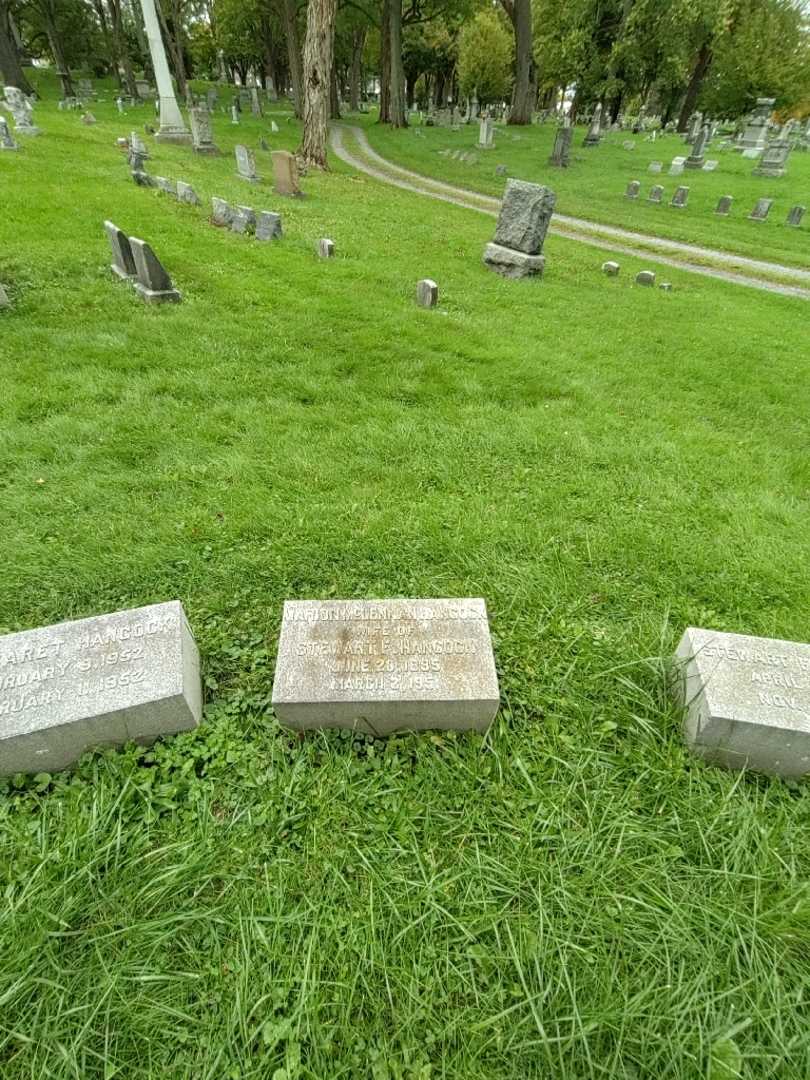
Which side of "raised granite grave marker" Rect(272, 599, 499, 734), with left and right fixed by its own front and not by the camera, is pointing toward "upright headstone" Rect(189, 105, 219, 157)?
back

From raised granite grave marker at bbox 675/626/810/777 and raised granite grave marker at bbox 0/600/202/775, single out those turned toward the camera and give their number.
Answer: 2

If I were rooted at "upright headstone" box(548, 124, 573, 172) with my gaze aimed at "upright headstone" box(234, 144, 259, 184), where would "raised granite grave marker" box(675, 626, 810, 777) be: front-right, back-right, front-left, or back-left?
front-left

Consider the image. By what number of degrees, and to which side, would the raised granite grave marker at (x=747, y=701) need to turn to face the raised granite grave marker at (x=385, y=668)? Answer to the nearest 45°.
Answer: approximately 45° to its right

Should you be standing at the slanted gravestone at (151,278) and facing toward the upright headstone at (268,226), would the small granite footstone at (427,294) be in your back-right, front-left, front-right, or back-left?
front-right

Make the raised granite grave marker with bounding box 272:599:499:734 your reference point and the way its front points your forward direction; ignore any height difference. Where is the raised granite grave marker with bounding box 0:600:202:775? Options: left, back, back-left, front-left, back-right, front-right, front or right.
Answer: right

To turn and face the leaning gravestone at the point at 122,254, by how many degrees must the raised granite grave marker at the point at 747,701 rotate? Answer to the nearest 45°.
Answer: approximately 90° to its right

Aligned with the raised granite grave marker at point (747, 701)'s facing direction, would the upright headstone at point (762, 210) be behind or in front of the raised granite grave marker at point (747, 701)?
behind

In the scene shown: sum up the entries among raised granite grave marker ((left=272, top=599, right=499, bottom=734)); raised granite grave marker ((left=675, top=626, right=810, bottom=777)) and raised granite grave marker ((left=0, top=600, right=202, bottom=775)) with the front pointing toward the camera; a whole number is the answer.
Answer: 3

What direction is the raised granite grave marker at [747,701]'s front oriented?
toward the camera

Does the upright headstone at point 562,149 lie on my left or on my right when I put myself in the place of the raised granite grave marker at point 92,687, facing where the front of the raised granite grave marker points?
on my left

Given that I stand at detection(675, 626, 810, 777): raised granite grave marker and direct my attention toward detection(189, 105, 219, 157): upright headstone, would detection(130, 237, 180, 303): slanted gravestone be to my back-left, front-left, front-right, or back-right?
front-left

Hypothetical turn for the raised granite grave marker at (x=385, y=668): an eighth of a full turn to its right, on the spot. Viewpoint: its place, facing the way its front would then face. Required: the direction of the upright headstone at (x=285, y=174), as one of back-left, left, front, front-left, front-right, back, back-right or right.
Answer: back-right

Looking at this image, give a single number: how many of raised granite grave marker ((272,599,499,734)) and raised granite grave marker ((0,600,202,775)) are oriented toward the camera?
2

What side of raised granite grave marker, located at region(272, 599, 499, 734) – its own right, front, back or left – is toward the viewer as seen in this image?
front

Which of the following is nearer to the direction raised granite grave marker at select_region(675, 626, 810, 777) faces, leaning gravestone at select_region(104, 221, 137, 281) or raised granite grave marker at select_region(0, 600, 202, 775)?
the raised granite grave marker at select_region(0, 600, 202, 775)
